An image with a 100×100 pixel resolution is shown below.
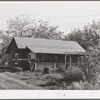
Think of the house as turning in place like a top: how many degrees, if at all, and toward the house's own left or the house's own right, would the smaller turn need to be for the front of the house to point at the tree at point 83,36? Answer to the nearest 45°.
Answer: approximately 90° to the house's own left

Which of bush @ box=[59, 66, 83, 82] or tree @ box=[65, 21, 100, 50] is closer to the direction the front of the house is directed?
the bush

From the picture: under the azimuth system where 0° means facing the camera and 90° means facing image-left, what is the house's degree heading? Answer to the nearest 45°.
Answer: approximately 315°

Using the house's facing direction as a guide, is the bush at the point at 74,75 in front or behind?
in front
